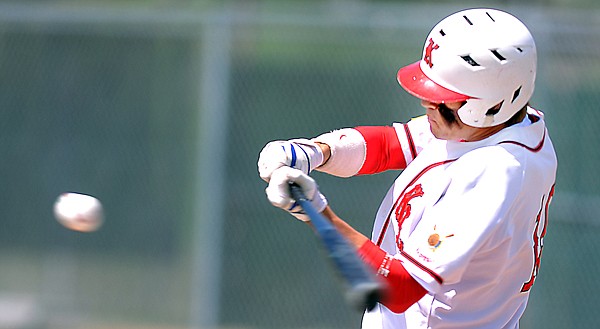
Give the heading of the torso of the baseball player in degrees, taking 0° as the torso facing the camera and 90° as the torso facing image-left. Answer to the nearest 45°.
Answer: approximately 90°

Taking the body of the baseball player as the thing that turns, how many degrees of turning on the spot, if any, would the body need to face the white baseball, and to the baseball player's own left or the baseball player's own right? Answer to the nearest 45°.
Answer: approximately 45° to the baseball player's own right

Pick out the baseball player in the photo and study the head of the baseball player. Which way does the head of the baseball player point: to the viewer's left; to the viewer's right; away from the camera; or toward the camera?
to the viewer's left
